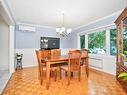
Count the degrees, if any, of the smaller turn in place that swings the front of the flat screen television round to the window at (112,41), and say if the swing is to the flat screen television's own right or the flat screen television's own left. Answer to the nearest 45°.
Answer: approximately 45° to the flat screen television's own left

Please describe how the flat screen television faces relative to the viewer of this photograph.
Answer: facing the viewer
